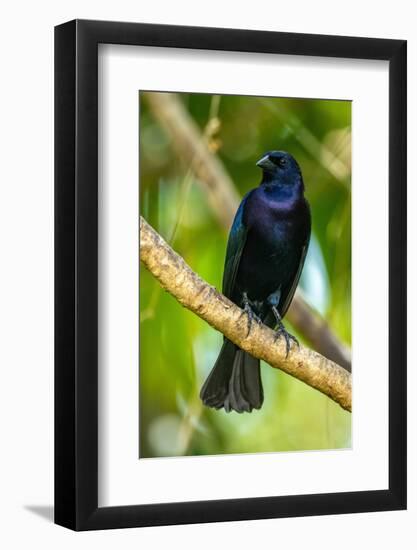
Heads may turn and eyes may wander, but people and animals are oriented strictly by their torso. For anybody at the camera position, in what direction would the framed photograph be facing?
facing the viewer and to the right of the viewer
